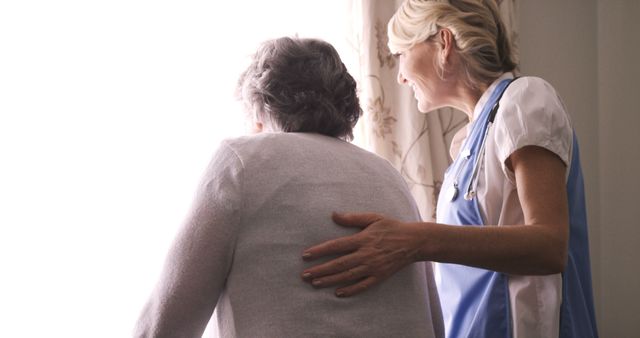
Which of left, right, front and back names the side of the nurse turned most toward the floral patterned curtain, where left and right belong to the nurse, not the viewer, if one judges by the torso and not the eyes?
right

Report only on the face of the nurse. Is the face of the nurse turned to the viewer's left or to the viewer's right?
to the viewer's left

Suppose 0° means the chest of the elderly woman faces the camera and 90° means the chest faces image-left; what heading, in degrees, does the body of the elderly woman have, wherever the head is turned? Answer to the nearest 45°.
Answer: approximately 180°

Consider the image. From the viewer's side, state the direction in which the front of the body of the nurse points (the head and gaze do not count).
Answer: to the viewer's left

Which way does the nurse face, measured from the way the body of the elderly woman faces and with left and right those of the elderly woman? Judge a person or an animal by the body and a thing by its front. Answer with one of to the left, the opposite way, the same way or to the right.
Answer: to the left

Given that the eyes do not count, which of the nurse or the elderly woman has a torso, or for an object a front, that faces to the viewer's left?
the nurse

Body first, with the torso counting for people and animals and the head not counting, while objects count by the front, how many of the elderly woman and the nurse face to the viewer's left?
1
